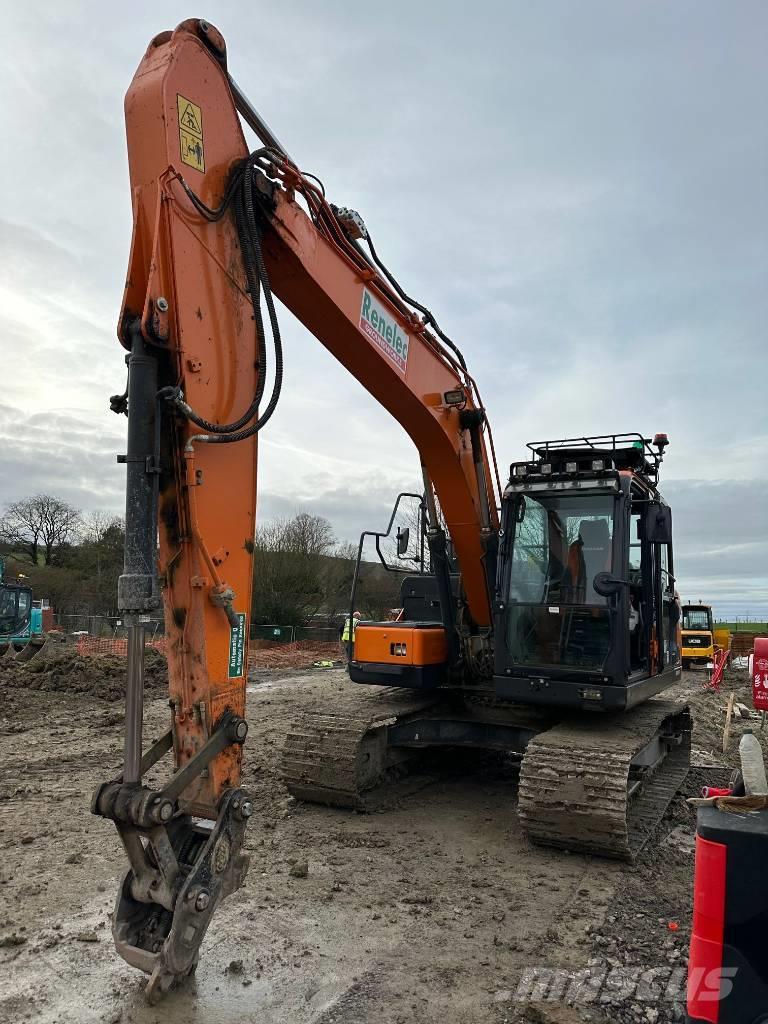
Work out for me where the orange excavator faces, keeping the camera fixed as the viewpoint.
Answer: facing the viewer and to the left of the viewer

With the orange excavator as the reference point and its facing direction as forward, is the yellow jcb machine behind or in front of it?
behind

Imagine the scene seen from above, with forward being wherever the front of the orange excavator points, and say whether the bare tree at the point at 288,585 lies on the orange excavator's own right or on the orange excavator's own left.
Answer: on the orange excavator's own right

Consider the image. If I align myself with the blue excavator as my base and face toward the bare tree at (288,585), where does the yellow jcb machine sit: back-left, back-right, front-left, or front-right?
front-right

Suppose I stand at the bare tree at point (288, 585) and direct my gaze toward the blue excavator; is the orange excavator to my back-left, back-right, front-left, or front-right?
front-left

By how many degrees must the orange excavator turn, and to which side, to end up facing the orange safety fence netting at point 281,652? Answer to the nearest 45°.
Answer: approximately 135° to its right

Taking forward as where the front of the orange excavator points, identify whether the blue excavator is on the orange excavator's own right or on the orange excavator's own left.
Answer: on the orange excavator's own right

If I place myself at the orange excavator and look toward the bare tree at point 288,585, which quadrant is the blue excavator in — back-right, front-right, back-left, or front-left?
front-left

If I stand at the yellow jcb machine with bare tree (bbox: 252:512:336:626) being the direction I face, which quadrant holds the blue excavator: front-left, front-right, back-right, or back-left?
front-left
